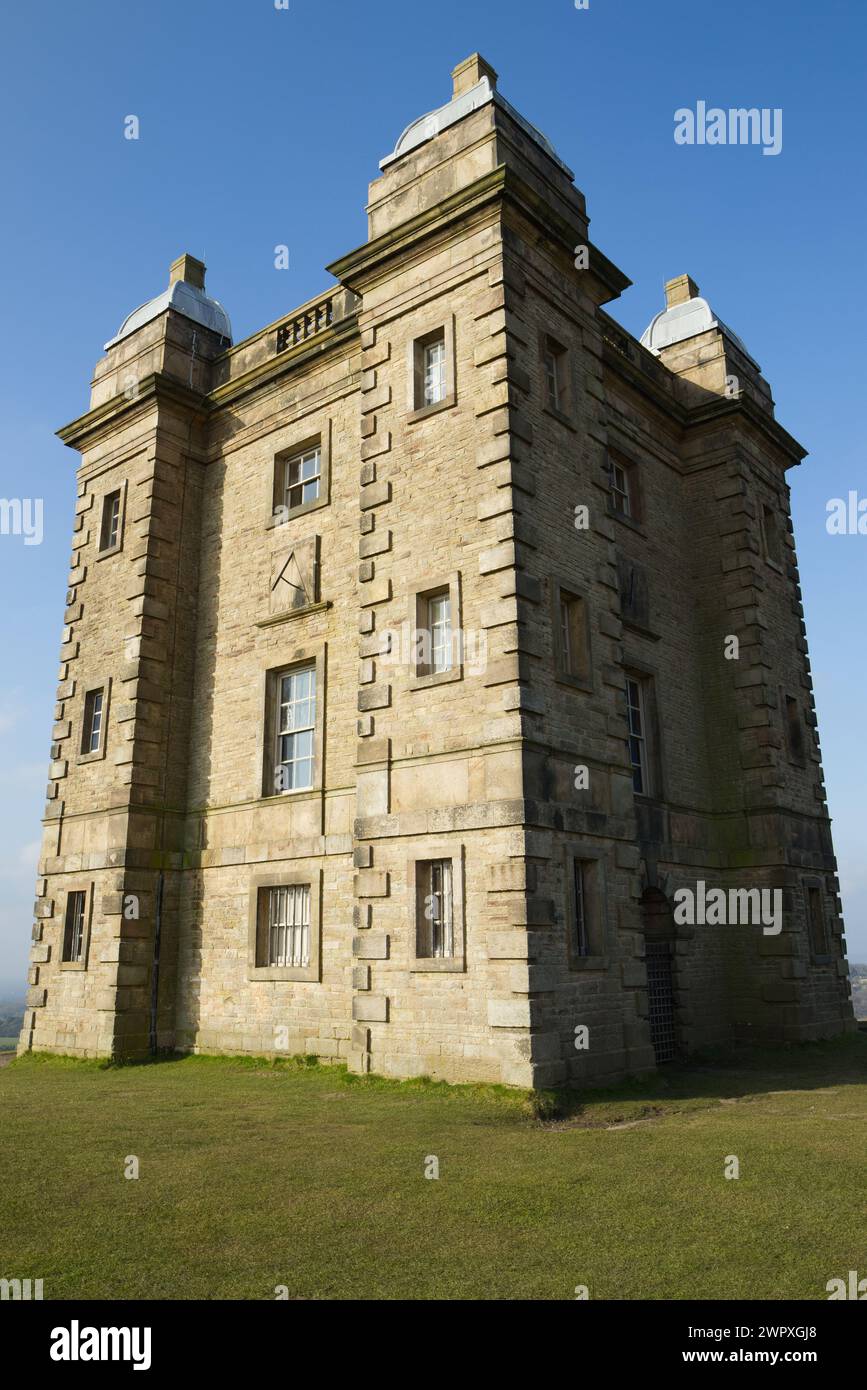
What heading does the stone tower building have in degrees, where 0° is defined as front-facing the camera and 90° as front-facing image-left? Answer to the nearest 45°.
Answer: approximately 315°
